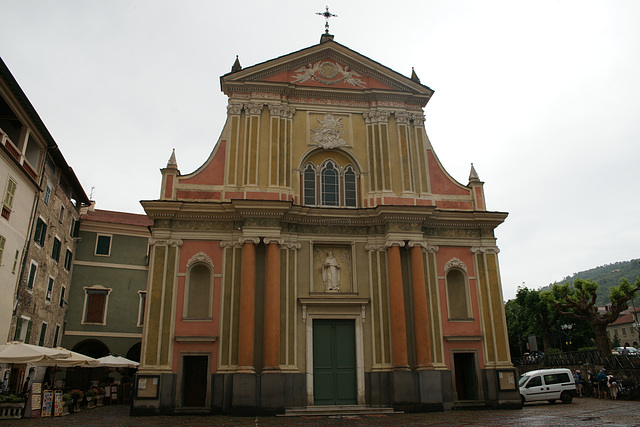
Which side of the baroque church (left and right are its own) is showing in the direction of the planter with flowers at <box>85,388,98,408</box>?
right

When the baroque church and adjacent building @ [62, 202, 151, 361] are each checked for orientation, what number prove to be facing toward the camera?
2

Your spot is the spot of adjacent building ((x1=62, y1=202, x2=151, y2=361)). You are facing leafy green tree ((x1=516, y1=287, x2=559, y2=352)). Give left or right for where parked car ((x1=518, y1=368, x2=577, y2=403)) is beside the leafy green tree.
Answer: right

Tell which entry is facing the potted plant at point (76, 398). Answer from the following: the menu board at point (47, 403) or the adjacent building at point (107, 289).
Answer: the adjacent building

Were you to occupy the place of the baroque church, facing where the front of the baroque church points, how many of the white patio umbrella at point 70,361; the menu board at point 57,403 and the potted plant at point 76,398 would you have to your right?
3

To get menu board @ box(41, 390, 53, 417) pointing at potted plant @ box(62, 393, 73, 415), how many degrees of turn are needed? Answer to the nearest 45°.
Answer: approximately 90° to its left

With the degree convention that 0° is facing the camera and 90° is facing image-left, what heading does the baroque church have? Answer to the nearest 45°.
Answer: approximately 0°

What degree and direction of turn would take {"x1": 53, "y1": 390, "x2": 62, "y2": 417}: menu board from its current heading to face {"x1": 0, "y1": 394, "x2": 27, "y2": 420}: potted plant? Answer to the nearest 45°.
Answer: approximately 90° to its right

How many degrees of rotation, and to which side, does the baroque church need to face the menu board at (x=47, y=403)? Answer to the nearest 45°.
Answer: approximately 90° to its right

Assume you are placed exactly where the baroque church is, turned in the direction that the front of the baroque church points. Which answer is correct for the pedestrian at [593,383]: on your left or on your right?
on your left

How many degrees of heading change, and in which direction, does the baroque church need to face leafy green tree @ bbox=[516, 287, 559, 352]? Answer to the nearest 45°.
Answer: approximately 135° to its left

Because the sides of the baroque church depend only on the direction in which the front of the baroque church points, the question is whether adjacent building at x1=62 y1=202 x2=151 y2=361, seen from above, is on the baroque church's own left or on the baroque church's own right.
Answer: on the baroque church's own right

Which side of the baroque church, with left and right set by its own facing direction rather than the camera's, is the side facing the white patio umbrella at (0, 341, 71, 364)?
right
